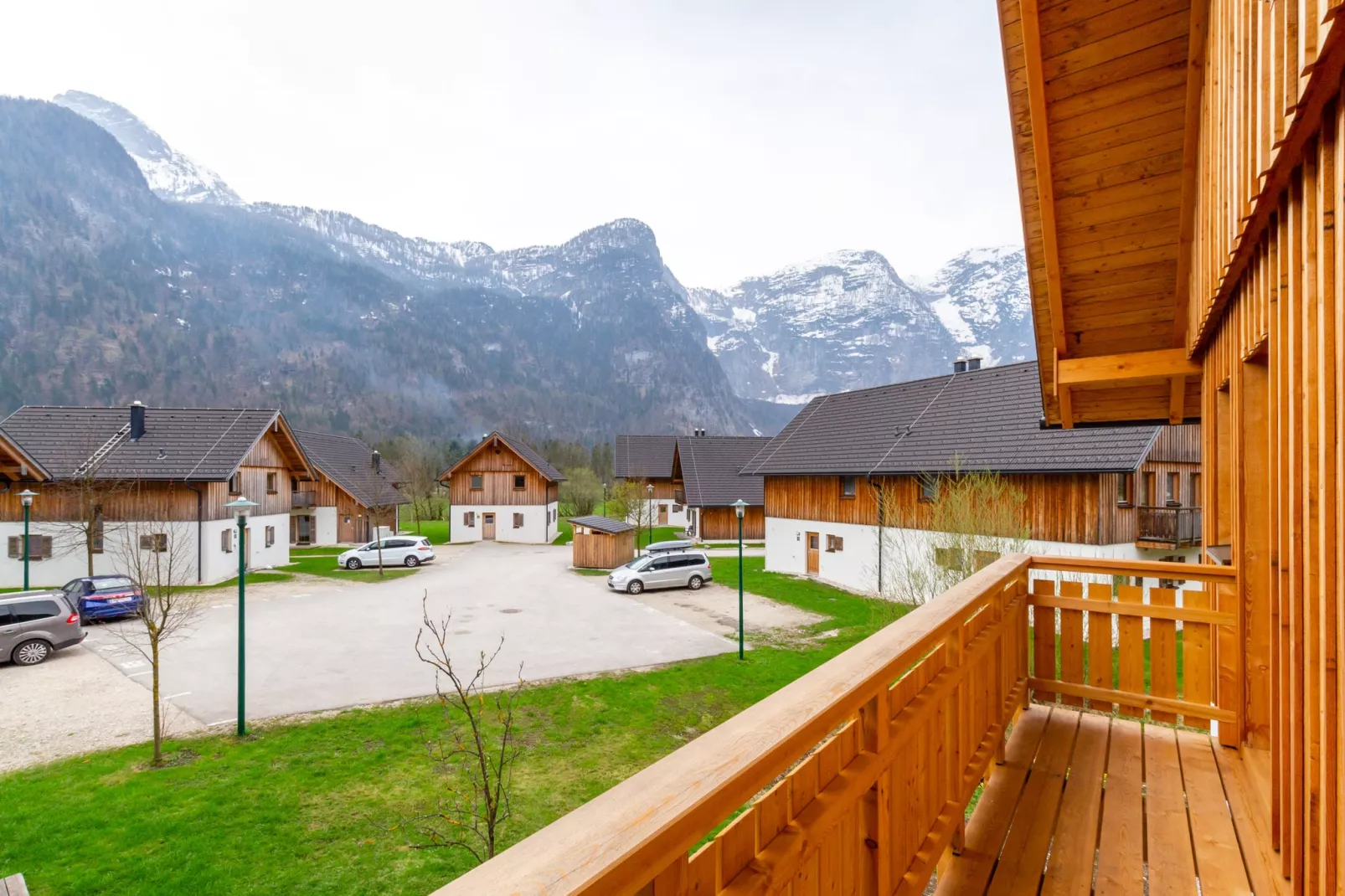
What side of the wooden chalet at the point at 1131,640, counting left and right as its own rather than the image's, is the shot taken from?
left

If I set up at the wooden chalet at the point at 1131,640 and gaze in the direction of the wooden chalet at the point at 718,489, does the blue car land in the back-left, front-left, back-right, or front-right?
front-left

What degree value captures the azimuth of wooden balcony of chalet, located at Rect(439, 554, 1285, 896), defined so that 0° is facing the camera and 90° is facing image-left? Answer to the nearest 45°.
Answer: approximately 90°

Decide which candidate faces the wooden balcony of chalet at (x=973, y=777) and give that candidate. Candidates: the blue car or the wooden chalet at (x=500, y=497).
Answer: the wooden chalet

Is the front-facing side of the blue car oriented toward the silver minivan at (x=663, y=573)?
no

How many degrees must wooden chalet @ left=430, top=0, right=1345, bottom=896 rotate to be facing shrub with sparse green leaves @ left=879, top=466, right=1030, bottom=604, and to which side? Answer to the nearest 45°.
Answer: approximately 90° to its right

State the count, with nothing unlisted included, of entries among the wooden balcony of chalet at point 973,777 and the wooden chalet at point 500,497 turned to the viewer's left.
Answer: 1

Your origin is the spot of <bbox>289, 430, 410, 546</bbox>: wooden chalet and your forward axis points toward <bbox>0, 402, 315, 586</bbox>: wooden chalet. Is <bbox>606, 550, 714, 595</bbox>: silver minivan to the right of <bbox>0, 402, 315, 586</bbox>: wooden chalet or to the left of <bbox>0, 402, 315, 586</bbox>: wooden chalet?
left

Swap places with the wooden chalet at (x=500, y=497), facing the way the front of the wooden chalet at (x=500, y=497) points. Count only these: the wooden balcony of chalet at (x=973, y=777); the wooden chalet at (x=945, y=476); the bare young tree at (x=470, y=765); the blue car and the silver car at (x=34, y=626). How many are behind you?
0

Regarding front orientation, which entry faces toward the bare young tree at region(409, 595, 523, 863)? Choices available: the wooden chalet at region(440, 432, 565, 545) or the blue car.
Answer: the wooden chalet

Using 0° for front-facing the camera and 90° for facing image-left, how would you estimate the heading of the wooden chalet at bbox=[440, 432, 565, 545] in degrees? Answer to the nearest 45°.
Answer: approximately 0°

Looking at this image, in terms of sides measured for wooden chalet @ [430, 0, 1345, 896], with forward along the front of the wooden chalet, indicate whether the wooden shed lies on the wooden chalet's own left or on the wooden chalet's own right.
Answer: on the wooden chalet's own right

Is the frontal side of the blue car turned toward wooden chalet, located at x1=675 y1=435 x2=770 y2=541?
no

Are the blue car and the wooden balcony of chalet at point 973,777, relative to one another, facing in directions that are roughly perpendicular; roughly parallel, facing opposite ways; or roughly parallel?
roughly parallel

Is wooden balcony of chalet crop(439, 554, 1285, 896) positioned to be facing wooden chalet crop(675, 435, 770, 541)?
no
